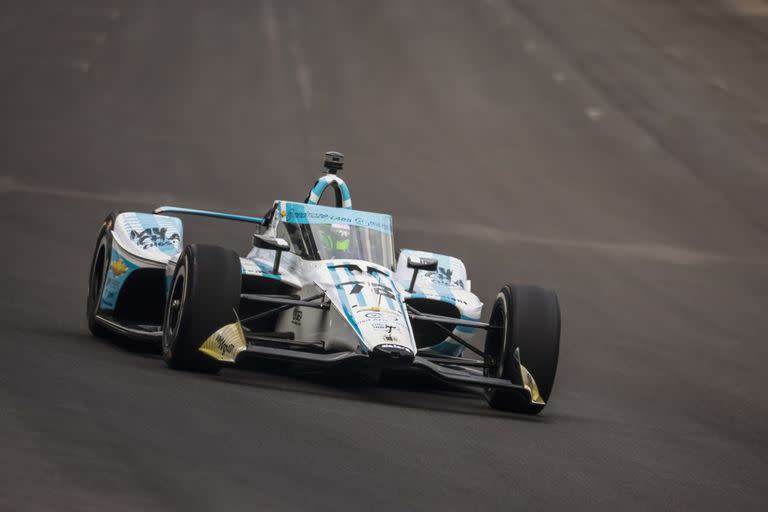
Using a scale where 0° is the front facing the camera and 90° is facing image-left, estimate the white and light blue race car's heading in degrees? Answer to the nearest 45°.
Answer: approximately 0°
